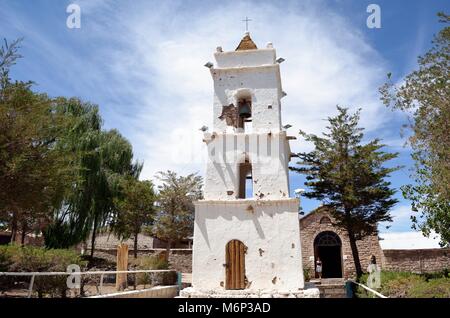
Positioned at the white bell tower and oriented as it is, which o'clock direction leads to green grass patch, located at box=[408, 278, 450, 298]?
The green grass patch is roughly at 10 o'clock from the white bell tower.

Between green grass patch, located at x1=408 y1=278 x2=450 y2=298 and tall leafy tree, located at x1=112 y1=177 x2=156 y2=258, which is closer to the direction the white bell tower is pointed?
the green grass patch

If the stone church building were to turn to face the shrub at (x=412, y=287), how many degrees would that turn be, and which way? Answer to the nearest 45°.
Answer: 0° — it already faces it

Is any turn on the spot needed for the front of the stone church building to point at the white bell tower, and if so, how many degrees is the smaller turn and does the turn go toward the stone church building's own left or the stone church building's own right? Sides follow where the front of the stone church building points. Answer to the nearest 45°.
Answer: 0° — it already faces it

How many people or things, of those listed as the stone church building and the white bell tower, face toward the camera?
2

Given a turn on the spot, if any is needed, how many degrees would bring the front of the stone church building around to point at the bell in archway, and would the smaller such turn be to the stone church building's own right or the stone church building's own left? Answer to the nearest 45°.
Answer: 0° — it already faces it

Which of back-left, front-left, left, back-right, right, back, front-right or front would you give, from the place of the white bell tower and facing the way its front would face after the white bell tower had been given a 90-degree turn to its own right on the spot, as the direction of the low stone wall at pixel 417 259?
back-right

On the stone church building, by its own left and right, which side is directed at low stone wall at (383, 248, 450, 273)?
left

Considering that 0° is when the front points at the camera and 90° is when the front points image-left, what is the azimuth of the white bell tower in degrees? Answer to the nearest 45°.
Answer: approximately 0°

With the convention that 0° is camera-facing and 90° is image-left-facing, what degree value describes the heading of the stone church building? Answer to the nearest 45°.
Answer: approximately 0°
